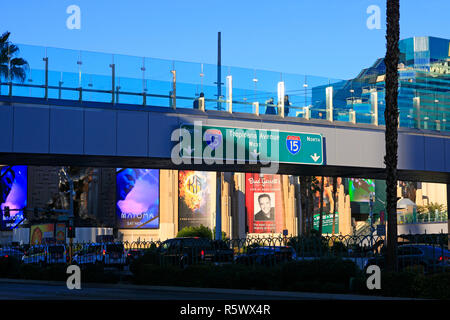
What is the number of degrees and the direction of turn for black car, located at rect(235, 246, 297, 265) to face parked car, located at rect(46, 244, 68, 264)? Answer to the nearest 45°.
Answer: approximately 45° to its right

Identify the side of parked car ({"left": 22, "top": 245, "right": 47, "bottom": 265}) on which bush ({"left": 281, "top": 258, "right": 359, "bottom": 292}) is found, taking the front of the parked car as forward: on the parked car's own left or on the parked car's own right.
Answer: on the parked car's own left

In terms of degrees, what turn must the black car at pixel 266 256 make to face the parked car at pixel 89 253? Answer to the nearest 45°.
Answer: approximately 45° to its right

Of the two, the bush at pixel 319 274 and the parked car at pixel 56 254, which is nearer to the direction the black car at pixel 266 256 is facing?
the parked car

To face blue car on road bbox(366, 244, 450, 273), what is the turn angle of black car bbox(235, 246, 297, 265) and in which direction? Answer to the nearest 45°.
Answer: approximately 180°

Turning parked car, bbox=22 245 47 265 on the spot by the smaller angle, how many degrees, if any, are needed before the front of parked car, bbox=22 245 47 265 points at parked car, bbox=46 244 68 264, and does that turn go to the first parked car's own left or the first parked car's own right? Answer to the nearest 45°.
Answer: approximately 135° to the first parked car's own left

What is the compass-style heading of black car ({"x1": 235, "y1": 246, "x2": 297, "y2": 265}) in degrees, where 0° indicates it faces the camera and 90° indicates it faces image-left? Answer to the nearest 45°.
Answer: approximately 90°
